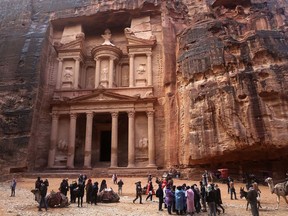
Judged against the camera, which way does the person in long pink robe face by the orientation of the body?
away from the camera

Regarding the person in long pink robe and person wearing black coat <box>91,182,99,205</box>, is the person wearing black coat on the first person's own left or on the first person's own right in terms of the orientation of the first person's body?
on the first person's own left

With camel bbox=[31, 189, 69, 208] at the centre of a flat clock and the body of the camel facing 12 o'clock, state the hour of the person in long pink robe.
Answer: The person in long pink robe is roughly at 7 o'clock from the camel.

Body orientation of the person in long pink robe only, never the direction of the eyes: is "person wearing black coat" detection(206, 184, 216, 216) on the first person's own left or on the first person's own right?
on the first person's own right

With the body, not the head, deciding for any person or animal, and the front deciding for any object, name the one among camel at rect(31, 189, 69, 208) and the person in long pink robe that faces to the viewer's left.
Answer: the camel

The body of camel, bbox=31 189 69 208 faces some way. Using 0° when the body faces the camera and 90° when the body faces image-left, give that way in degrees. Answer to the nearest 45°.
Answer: approximately 90°

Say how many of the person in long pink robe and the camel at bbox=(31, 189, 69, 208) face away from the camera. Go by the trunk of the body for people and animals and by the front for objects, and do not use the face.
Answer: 1

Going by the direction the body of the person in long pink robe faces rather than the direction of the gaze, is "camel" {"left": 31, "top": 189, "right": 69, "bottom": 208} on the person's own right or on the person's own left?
on the person's own left
